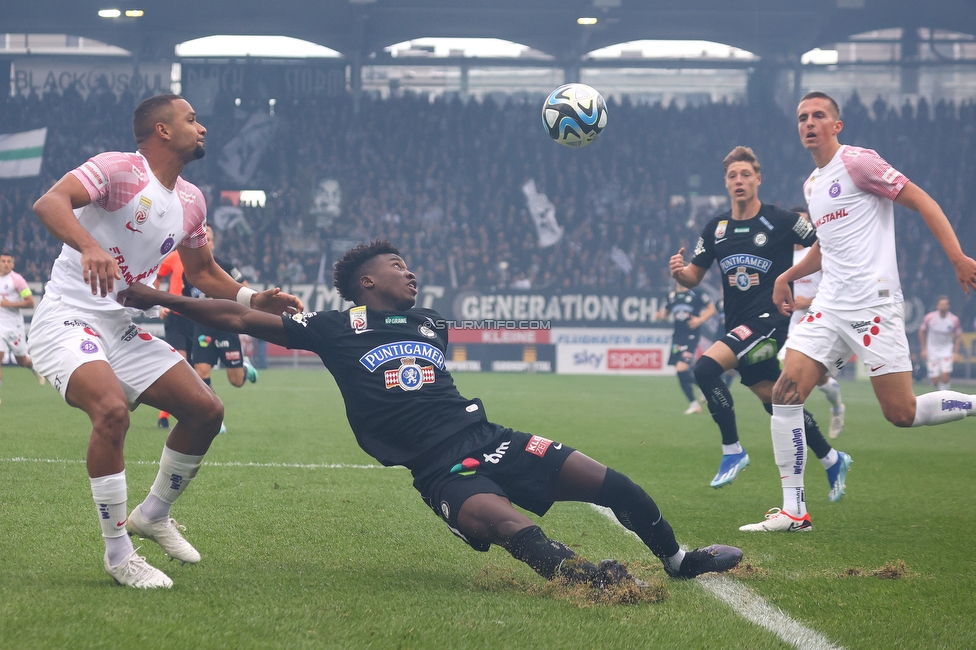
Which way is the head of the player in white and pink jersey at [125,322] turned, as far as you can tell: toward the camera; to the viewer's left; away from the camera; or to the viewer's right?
to the viewer's right

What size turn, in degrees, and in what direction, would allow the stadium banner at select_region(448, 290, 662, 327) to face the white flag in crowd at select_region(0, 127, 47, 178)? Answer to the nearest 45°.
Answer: approximately 90° to its right

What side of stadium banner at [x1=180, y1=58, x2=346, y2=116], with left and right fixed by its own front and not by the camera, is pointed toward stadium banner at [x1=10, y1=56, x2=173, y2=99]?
right

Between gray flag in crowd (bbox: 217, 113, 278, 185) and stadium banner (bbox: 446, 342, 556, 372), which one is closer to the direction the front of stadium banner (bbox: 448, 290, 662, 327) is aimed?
the stadium banner

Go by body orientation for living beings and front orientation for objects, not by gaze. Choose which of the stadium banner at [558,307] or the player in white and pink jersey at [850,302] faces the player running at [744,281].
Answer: the stadium banner

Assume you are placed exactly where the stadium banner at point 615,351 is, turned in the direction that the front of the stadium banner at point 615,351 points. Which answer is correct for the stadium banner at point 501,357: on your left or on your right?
on your right

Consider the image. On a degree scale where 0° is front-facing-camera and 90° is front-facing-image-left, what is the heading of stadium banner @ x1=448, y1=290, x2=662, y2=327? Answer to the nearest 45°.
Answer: approximately 0°

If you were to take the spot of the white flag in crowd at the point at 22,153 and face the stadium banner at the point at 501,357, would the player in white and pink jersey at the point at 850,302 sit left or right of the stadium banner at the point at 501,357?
right

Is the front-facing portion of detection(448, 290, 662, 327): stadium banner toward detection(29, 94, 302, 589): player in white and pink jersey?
yes

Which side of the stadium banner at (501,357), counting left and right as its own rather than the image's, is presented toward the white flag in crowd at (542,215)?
back

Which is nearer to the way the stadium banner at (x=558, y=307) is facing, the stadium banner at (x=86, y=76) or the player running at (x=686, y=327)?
the player running
